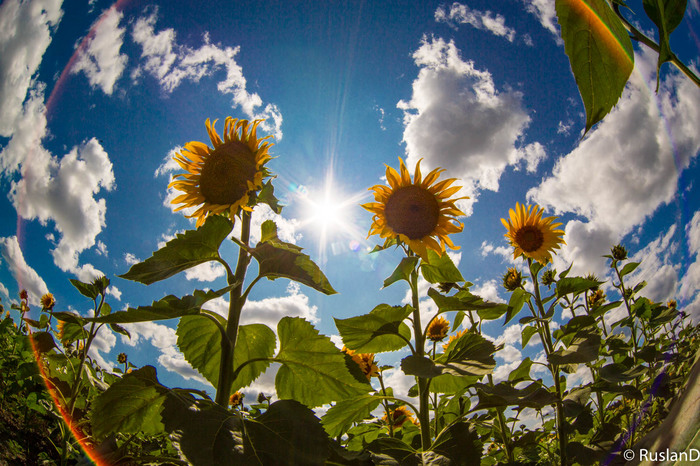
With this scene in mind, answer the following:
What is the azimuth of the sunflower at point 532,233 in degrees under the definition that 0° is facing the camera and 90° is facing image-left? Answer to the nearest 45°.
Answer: approximately 0°
